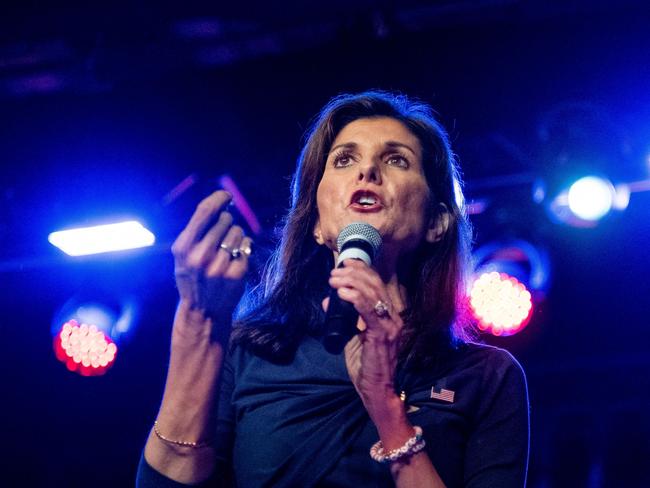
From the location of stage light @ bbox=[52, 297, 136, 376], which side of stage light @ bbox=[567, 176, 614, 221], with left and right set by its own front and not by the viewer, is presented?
right

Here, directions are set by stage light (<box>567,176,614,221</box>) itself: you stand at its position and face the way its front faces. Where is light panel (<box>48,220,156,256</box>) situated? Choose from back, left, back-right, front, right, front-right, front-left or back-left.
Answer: right

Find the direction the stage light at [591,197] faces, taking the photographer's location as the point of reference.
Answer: facing the viewer

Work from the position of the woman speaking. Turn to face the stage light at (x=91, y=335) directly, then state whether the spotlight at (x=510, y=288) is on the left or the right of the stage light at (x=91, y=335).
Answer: right

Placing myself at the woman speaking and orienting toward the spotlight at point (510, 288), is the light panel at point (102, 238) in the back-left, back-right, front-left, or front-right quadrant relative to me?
front-left
